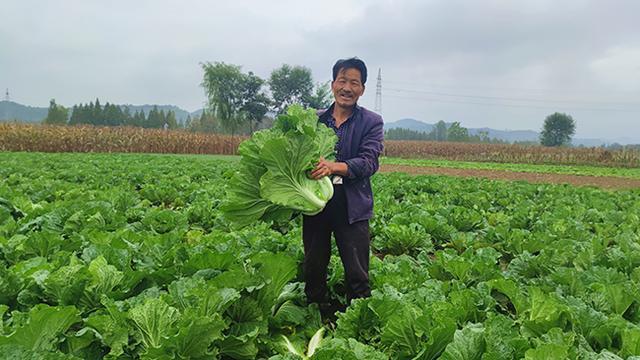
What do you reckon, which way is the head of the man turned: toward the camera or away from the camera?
toward the camera

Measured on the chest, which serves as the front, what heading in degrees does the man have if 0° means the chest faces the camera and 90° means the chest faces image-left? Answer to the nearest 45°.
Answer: approximately 45°
